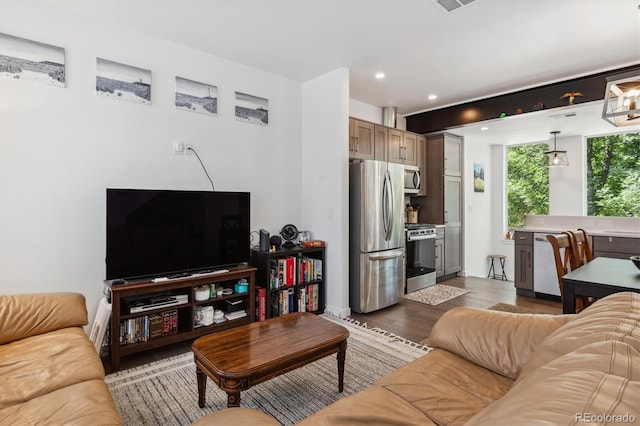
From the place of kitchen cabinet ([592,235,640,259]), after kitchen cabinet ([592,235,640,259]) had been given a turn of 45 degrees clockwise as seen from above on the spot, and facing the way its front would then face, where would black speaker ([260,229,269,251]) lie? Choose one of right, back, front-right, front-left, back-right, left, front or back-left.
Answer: front

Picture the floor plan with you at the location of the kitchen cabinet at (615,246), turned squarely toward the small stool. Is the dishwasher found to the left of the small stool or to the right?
left

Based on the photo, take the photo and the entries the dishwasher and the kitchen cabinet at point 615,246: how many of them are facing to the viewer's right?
0

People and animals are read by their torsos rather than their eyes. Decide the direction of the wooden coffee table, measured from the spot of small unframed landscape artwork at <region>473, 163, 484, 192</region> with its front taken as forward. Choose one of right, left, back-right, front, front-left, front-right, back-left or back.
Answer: front-right

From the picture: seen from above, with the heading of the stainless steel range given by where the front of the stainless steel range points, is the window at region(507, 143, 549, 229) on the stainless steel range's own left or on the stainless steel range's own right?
on the stainless steel range's own left

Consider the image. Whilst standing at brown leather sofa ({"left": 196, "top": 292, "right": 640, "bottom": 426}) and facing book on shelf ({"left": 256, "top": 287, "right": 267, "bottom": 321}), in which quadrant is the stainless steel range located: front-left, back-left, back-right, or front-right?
front-right

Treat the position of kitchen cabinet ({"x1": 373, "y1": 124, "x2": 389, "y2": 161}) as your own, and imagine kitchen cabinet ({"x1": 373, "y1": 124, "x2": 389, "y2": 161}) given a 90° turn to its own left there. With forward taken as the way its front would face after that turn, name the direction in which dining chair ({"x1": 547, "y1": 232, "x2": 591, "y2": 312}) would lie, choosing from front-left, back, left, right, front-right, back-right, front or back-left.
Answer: right

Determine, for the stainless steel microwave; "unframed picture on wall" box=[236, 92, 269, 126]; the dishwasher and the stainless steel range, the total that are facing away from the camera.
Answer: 0

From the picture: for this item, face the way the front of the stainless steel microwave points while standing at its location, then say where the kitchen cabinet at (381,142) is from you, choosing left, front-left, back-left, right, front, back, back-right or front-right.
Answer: right

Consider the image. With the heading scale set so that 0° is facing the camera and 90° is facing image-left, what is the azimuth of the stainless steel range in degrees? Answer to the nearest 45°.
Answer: approximately 315°

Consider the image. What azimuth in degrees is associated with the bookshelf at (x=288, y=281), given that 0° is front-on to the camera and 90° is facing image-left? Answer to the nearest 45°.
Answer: approximately 315°

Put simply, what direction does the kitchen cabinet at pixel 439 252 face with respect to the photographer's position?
facing the viewer and to the right of the viewer

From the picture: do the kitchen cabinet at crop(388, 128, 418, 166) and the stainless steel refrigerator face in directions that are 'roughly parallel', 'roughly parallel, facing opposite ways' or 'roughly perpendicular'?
roughly parallel
